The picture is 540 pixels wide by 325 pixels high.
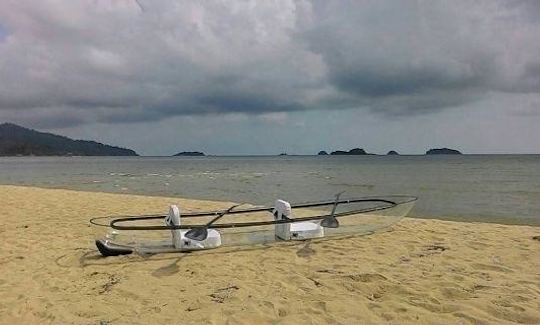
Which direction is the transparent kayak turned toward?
to the viewer's right
